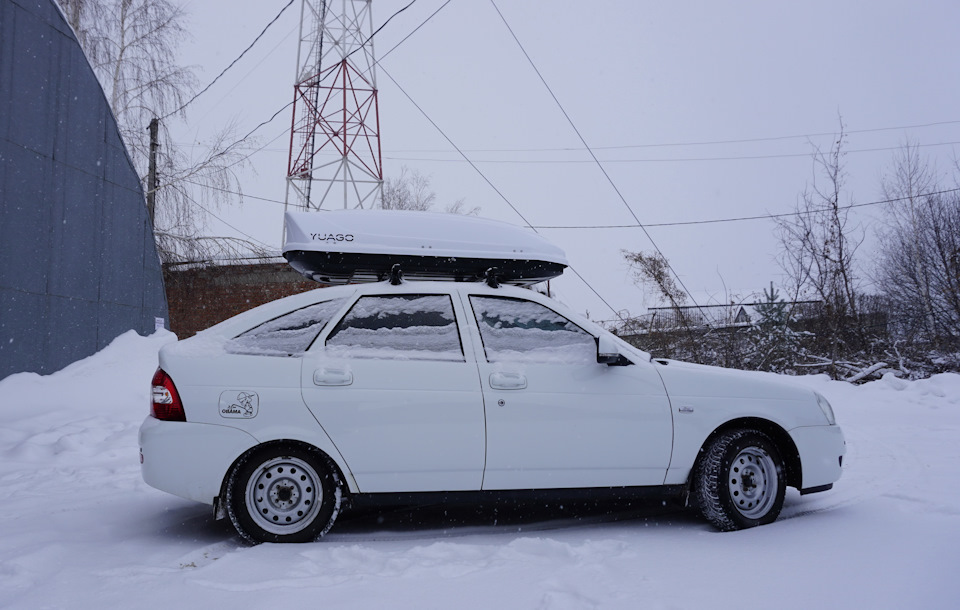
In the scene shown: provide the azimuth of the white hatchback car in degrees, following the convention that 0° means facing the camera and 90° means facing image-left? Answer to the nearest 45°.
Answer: approximately 270°
